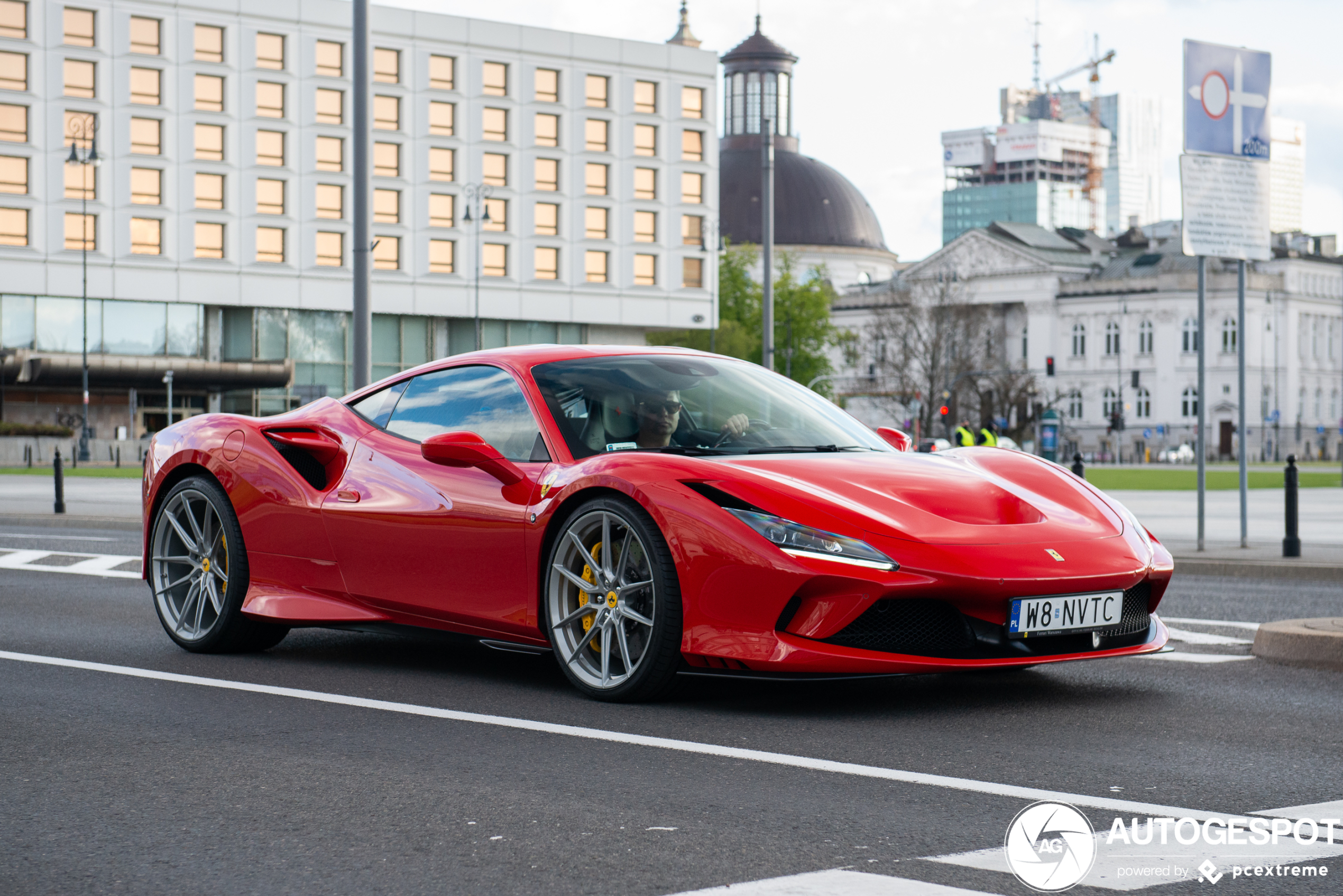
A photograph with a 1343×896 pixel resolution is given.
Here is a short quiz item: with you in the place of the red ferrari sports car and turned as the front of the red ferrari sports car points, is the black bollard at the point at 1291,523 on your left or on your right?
on your left

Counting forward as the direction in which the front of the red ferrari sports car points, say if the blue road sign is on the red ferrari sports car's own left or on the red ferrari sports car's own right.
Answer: on the red ferrari sports car's own left

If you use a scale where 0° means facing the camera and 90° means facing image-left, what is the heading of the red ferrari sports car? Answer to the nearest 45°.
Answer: approximately 315°

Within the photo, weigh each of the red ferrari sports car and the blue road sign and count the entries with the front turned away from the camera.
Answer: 0

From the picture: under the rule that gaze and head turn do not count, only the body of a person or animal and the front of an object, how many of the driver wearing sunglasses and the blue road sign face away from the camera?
0

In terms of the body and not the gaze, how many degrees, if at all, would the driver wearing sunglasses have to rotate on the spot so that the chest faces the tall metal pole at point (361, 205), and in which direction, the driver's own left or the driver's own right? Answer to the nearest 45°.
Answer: approximately 135° to the driver's own left

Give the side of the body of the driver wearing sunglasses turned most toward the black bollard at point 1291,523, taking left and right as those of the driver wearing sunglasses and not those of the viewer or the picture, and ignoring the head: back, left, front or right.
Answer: left

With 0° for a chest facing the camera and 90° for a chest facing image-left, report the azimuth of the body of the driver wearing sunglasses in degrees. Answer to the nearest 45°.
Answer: approximately 315°

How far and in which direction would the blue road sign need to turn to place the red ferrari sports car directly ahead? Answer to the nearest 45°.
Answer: approximately 45° to its right
